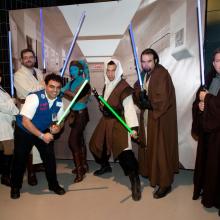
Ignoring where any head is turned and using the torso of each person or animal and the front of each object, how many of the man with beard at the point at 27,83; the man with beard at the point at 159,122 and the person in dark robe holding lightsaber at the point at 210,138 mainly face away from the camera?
0

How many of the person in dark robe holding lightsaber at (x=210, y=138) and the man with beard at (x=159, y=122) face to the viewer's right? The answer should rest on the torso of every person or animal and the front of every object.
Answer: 0

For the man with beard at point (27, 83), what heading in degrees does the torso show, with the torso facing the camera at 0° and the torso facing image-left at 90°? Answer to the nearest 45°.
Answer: approximately 315°

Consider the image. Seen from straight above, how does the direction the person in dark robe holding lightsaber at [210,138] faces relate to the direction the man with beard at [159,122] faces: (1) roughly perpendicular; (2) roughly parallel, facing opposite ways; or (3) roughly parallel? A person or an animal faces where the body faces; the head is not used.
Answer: roughly parallel

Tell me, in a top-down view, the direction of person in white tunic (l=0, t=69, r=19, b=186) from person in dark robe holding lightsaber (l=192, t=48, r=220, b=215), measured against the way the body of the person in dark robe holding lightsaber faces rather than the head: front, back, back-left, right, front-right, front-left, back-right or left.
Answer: front-right

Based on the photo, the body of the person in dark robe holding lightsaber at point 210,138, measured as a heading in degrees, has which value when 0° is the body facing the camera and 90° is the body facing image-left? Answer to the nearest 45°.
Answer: approximately 45°

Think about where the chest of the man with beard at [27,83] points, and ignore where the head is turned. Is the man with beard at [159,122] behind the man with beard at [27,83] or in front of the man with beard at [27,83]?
in front
